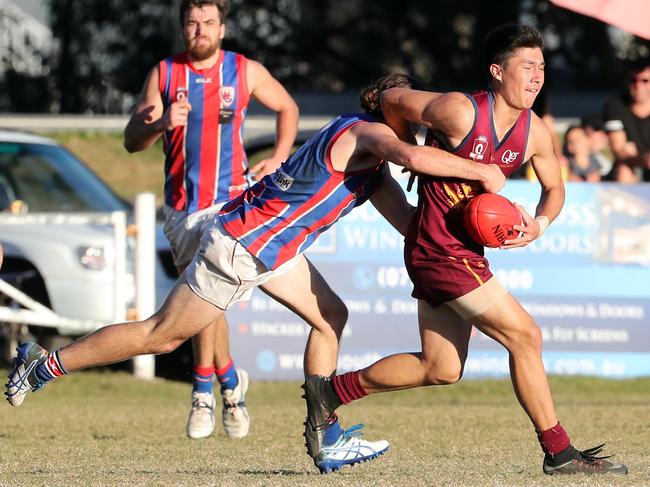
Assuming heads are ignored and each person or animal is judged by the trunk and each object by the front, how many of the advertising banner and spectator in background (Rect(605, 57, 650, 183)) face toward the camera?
2

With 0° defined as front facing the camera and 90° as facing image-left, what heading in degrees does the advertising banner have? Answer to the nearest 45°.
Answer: approximately 0°

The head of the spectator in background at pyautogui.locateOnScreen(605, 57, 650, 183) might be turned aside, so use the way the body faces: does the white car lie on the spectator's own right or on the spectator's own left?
on the spectator's own right

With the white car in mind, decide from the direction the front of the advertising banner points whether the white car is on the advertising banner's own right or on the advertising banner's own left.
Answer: on the advertising banner's own right

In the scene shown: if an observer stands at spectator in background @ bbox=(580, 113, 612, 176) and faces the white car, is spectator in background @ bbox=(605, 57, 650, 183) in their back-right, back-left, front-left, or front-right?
back-left

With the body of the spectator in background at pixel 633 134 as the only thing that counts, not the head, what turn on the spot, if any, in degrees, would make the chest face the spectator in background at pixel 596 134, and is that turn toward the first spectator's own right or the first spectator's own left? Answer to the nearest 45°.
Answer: approximately 135° to the first spectator's own right

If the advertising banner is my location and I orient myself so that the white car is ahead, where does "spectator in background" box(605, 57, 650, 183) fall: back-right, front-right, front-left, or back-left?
back-right
